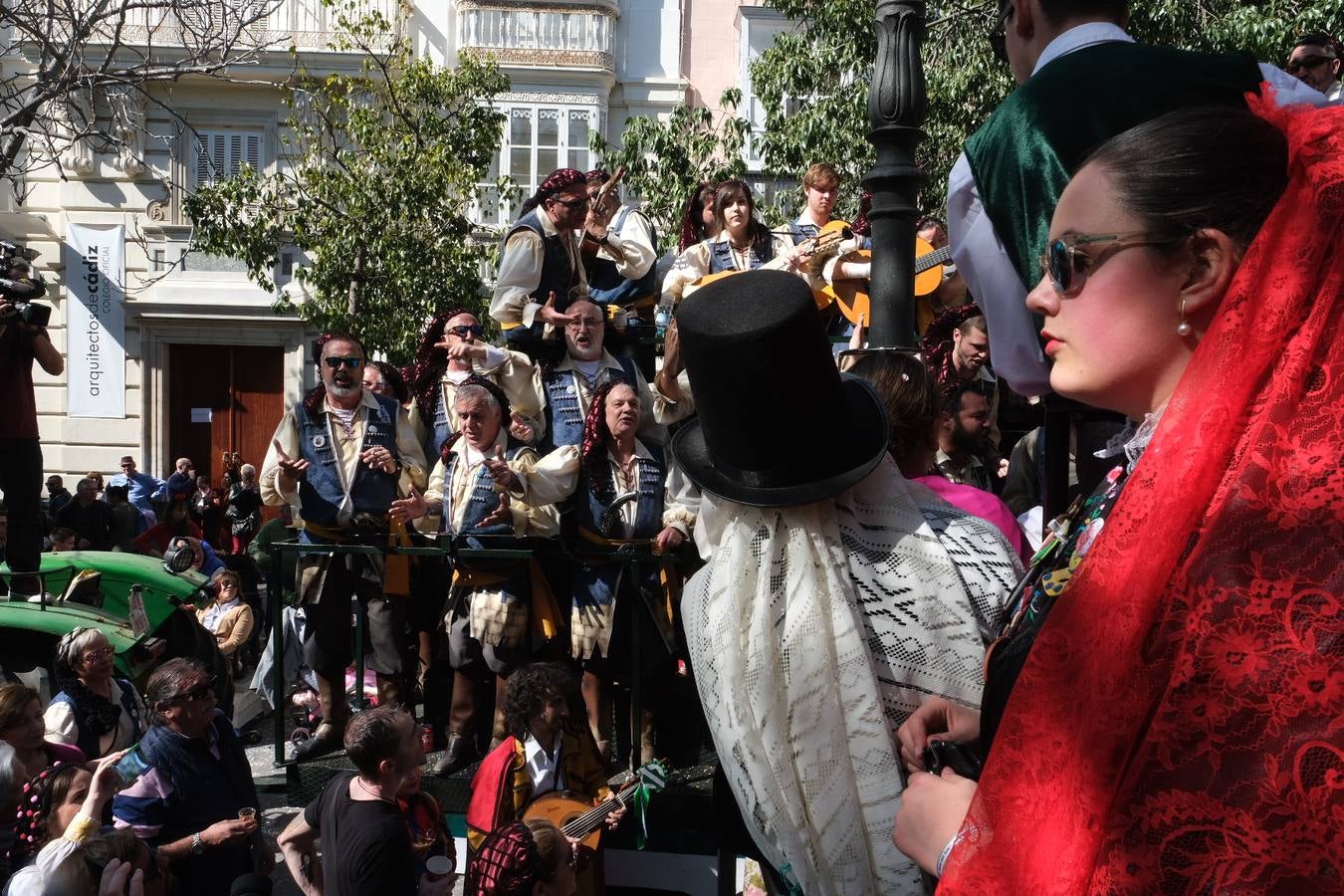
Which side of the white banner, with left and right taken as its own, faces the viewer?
front

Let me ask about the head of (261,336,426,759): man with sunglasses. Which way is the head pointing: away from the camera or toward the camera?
toward the camera

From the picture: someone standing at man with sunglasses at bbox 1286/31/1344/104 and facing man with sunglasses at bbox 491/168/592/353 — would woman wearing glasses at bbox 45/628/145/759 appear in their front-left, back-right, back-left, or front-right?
front-left

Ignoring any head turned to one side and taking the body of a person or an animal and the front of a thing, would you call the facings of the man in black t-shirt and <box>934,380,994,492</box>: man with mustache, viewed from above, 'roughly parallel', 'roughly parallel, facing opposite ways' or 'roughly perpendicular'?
roughly perpendicular

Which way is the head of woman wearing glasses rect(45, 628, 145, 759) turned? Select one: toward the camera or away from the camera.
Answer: toward the camera

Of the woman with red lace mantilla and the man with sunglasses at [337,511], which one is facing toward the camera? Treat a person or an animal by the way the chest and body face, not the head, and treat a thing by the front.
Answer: the man with sunglasses

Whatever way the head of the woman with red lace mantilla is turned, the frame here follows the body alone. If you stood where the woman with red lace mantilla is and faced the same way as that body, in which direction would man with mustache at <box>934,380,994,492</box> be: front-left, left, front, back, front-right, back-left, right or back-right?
right

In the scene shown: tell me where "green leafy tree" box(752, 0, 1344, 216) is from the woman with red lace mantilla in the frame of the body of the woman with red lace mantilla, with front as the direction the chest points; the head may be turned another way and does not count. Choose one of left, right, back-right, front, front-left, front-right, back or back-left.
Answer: right

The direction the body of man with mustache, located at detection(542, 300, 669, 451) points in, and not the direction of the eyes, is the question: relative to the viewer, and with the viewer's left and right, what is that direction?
facing the viewer

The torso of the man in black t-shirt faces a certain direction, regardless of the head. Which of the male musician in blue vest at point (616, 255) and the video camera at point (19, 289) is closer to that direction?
the male musician in blue vest

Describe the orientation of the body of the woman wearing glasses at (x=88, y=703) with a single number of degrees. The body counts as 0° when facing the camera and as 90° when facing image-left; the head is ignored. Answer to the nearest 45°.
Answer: approximately 315°

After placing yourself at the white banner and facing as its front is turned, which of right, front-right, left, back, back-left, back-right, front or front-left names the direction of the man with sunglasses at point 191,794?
front

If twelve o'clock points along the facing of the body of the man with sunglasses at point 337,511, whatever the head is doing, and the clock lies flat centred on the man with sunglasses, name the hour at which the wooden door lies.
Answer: The wooden door is roughly at 6 o'clock from the man with sunglasses.

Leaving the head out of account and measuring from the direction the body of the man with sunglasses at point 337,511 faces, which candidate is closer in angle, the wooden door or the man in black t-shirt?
the man in black t-shirt

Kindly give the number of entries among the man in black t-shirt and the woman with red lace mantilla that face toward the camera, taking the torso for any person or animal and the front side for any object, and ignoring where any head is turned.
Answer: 0

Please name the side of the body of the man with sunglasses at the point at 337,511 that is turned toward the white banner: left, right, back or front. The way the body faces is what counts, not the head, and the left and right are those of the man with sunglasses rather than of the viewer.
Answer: back

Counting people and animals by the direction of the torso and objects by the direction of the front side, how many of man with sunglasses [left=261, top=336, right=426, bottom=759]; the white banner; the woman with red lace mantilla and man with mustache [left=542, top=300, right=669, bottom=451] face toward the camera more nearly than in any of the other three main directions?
3

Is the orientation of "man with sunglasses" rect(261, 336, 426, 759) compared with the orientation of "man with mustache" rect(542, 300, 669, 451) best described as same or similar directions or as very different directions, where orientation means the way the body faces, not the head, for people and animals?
same or similar directions
